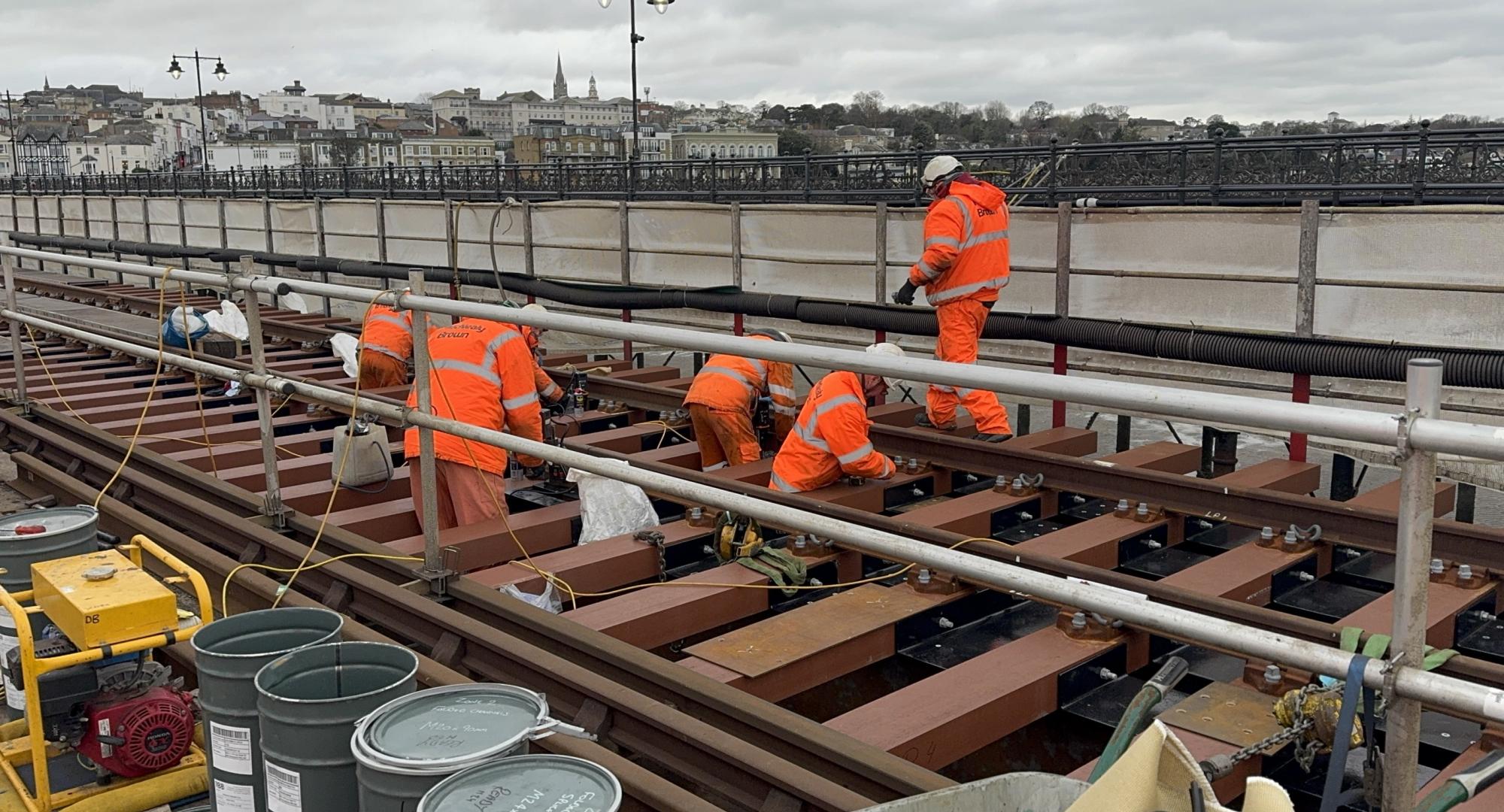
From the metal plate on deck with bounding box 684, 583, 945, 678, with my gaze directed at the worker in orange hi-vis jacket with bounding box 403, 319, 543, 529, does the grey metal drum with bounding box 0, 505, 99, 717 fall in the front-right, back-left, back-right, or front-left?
front-left

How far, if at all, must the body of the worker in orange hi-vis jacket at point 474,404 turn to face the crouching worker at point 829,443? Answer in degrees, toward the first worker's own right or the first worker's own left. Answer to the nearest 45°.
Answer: approximately 45° to the first worker's own right

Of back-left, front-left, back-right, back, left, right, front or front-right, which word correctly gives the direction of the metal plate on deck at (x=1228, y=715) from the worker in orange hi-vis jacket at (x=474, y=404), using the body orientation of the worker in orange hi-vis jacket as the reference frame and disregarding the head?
right

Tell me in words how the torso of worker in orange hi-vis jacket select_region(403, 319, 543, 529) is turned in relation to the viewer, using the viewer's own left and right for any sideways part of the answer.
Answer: facing away from the viewer and to the right of the viewer

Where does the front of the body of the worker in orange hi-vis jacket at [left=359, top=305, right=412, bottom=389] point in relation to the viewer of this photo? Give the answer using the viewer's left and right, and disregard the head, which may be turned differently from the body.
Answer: facing away from the viewer and to the right of the viewer

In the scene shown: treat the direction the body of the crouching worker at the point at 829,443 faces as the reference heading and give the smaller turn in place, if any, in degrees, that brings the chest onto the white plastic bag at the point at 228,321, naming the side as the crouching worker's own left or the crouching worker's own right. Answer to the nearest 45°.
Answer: approximately 135° to the crouching worker's own left

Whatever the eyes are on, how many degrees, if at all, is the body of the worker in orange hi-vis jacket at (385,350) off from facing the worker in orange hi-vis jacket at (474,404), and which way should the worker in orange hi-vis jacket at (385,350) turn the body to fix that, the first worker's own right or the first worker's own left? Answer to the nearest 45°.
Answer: approximately 135° to the first worker's own right

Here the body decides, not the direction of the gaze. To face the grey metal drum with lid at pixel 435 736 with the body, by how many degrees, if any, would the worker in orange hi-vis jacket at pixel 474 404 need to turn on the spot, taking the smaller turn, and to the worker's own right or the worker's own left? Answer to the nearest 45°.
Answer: approximately 135° to the worker's own right

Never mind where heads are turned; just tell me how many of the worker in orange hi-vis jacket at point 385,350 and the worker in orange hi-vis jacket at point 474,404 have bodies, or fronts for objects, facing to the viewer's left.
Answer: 0

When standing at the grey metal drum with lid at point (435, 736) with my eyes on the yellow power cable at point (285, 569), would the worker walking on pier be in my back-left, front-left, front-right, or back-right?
front-right

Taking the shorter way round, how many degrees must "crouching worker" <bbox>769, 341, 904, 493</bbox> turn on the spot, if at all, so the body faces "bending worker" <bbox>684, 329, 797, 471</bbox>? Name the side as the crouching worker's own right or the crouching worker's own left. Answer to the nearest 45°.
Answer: approximately 135° to the crouching worker's own left

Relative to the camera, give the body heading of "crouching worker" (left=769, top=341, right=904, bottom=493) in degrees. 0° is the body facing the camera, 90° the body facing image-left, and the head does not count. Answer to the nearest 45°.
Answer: approximately 270°

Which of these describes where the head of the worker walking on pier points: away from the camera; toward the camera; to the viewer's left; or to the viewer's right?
to the viewer's left
